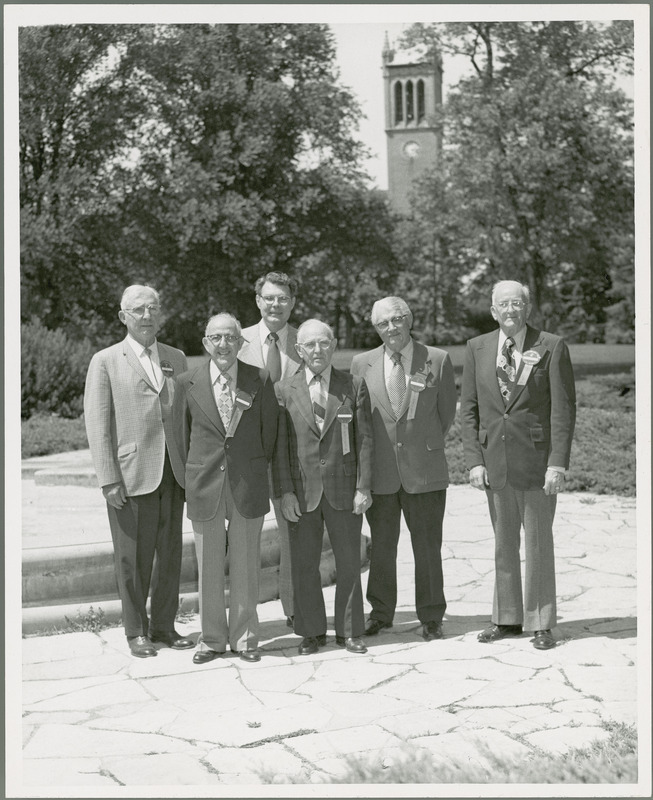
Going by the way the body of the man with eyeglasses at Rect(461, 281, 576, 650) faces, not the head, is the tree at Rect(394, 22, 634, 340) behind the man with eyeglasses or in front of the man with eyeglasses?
behind

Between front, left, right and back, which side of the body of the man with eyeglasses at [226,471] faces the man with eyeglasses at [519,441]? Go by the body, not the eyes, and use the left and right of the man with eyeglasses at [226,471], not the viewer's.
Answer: left

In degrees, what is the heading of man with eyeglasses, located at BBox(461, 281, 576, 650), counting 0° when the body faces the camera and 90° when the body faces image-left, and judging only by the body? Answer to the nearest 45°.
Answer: approximately 0°

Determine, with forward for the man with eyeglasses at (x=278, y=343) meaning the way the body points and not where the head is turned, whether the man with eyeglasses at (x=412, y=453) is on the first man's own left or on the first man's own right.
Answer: on the first man's own left
